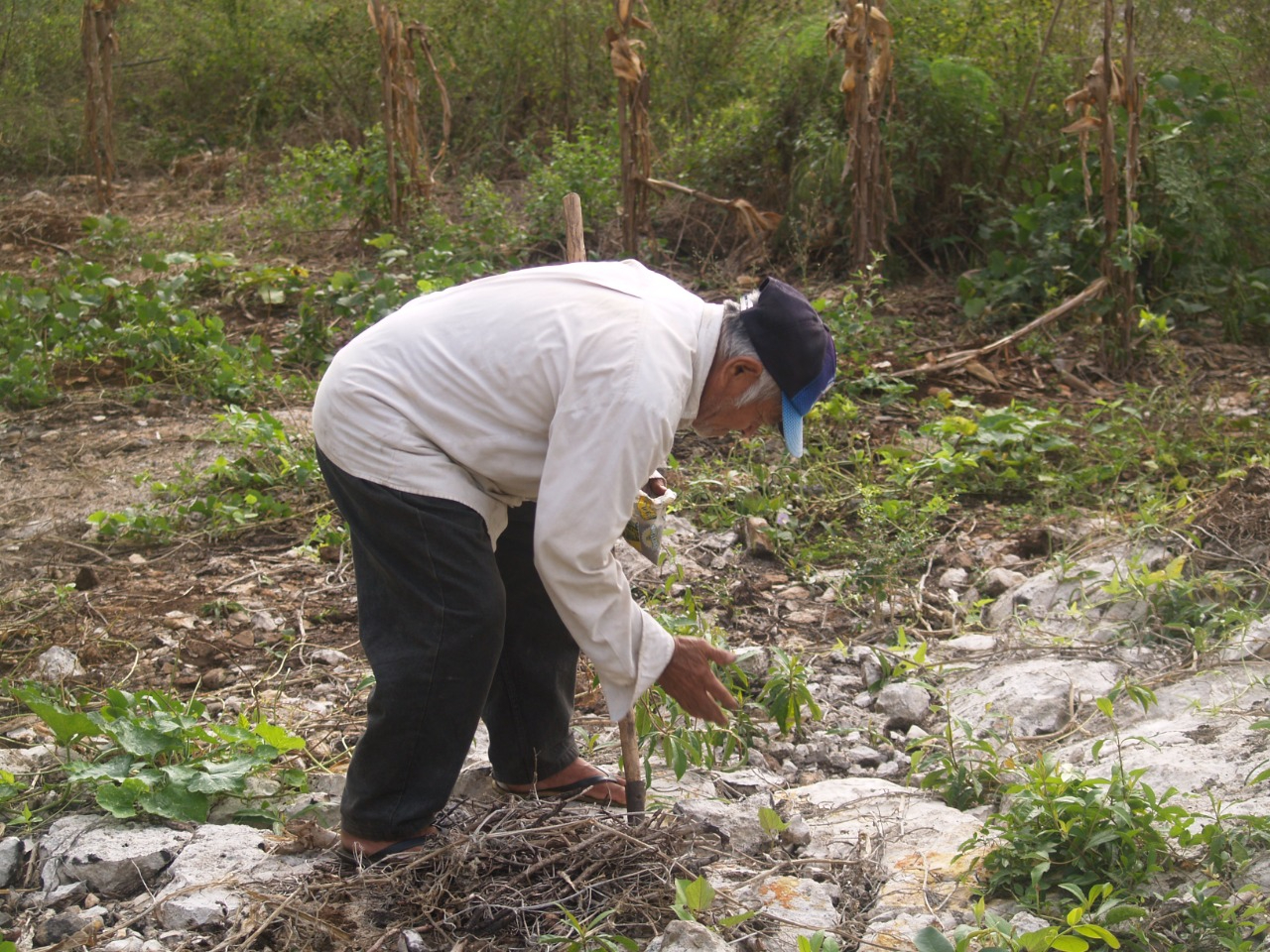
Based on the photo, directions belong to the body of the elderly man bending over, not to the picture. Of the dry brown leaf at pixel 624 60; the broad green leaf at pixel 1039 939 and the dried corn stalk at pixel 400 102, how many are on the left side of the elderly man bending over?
2

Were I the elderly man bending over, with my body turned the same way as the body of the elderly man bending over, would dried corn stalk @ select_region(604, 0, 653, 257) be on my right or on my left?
on my left

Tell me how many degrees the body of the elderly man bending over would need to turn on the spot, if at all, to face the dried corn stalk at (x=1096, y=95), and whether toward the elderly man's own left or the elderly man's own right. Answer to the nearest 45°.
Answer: approximately 45° to the elderly man's own left

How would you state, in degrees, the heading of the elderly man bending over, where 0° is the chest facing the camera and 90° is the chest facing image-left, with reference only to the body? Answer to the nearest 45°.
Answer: approximately 270°

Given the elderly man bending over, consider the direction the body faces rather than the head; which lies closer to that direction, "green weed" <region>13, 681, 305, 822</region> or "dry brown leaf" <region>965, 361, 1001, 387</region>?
the dry brown leaf

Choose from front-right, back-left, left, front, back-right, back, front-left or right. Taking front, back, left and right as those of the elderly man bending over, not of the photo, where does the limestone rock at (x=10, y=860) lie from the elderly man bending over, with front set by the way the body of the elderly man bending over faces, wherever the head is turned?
back

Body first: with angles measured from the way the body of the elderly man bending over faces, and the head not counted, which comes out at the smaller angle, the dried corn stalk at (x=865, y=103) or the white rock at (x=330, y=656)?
the dried corn stalk

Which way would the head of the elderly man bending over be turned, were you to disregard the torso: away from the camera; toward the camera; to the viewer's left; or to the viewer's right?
to the viewer's right
